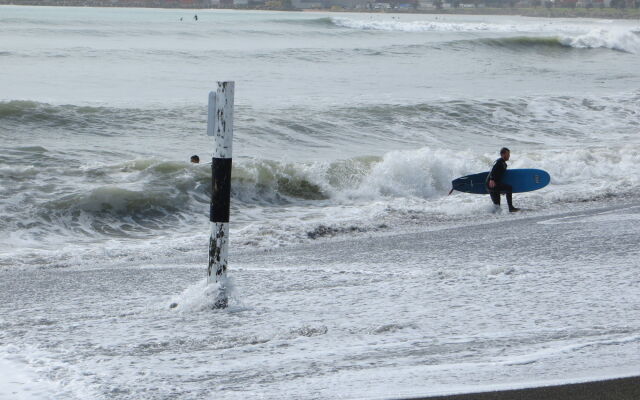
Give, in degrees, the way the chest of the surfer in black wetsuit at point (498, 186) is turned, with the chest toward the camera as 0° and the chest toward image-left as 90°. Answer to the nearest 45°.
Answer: approximately 270°

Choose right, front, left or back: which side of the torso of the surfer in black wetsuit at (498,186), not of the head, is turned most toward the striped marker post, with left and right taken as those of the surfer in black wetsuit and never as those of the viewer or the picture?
right
